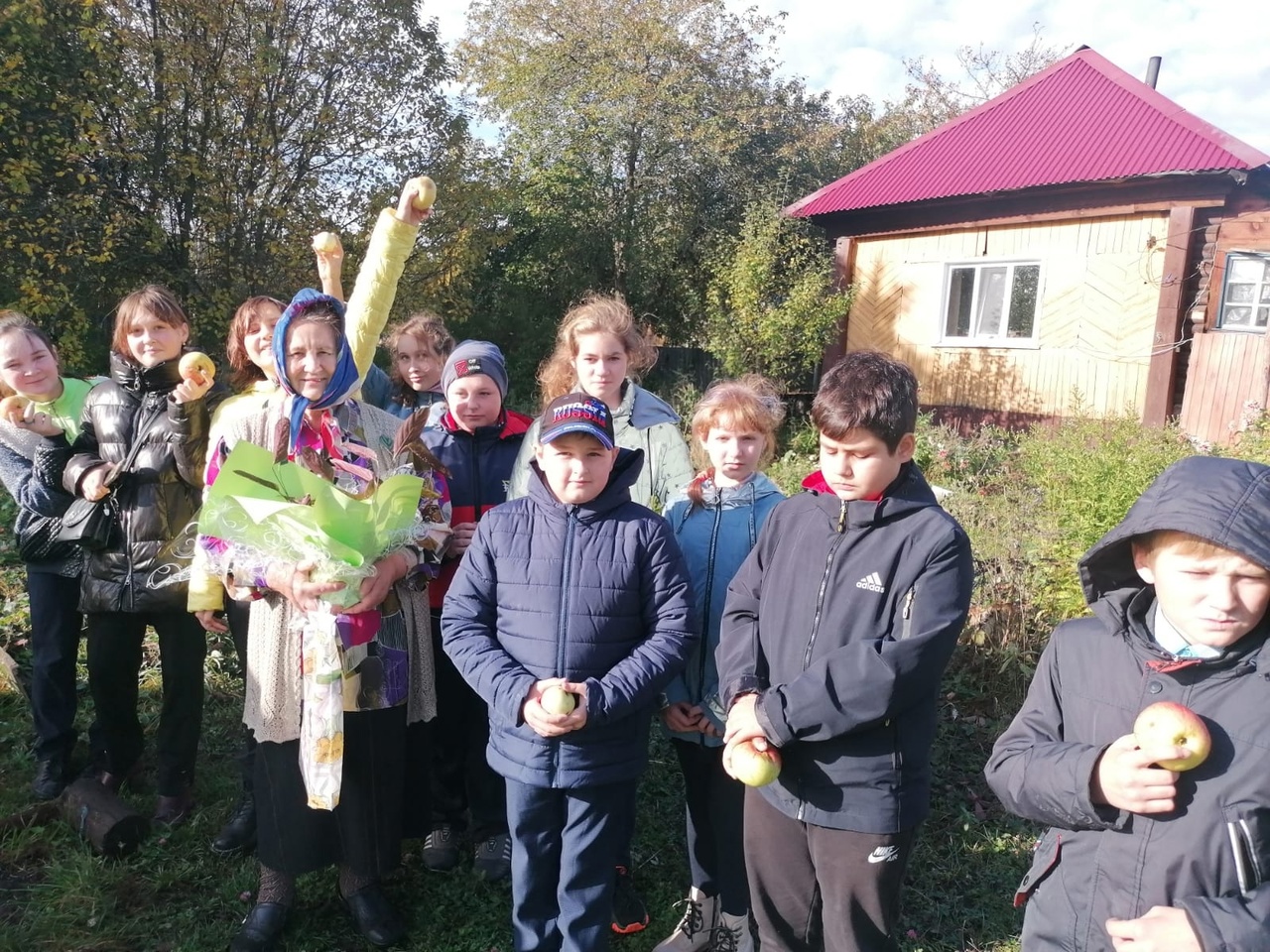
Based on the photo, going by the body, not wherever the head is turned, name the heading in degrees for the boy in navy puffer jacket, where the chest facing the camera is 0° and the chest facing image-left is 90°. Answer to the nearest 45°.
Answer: approximately 0°

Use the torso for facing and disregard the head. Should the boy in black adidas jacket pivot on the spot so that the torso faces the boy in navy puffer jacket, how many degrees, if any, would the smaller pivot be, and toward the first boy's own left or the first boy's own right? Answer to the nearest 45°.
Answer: approximately 45° to the first boy's own right

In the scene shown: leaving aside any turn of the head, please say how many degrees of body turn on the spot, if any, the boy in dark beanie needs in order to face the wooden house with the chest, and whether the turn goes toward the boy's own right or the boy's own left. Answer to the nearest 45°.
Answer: approximately 135° to the boy's own left

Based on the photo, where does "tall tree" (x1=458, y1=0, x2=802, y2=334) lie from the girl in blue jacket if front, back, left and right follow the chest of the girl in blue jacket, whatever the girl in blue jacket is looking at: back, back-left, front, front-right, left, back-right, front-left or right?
back

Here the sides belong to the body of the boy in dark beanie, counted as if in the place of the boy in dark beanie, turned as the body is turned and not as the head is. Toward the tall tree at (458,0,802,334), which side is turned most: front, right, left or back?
back

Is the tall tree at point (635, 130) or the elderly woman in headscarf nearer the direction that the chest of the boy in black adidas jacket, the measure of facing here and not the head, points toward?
the elderly woman in headscarf

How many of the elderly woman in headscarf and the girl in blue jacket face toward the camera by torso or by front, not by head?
2
